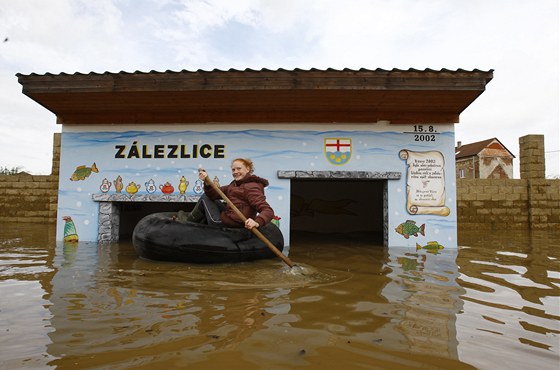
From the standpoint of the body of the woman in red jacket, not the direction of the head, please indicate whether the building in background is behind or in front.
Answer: behind

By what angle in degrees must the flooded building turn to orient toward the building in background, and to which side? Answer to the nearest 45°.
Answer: approximately 135° to its left

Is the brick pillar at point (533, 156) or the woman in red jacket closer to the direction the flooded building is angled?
the woman in red jacket

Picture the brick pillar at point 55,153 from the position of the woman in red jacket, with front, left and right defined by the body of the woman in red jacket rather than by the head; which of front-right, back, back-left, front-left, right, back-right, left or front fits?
right

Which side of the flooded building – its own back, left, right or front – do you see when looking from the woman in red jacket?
front

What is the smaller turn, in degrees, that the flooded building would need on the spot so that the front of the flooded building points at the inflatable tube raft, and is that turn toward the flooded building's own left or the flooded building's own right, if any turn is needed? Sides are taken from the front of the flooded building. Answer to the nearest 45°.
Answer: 0° — it already faces it

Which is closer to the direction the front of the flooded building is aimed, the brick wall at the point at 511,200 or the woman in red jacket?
the woman in red jacket

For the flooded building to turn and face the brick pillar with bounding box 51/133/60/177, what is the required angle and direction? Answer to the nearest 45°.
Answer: approximately 135° to its right

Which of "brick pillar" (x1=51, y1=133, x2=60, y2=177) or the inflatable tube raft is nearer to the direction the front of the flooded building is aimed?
the inflatable tube raft

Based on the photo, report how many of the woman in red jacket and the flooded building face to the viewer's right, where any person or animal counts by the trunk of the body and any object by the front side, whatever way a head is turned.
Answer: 0

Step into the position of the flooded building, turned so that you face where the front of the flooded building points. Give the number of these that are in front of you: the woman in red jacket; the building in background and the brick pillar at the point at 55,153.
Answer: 1

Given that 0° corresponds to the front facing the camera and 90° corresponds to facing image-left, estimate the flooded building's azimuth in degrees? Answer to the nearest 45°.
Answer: approximately 0°

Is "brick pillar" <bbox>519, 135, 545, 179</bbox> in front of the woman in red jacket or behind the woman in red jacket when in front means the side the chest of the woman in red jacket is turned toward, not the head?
behind
